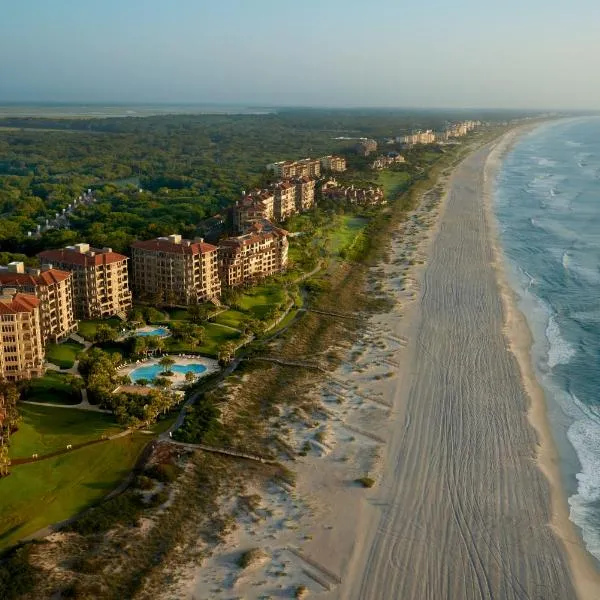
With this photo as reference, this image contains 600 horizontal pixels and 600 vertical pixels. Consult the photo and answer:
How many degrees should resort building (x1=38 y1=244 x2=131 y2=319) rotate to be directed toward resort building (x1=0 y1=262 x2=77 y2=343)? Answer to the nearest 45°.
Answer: approximately 90° to its right

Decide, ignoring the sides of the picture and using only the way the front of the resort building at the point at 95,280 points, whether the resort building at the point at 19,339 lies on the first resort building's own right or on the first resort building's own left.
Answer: on the first resort building's own right

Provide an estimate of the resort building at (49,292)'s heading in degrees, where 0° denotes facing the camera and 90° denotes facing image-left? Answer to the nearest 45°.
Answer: approximately 315°

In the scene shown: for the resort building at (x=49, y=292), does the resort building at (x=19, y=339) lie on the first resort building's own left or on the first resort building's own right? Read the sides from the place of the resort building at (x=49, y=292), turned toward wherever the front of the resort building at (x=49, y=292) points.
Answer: on the first resort building's own right

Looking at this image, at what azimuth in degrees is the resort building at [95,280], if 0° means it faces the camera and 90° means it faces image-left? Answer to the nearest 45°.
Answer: approximately 315°

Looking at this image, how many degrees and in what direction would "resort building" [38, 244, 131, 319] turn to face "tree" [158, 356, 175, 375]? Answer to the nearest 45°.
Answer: approximately 45° to its right

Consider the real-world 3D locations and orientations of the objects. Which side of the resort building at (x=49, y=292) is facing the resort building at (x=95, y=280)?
left
